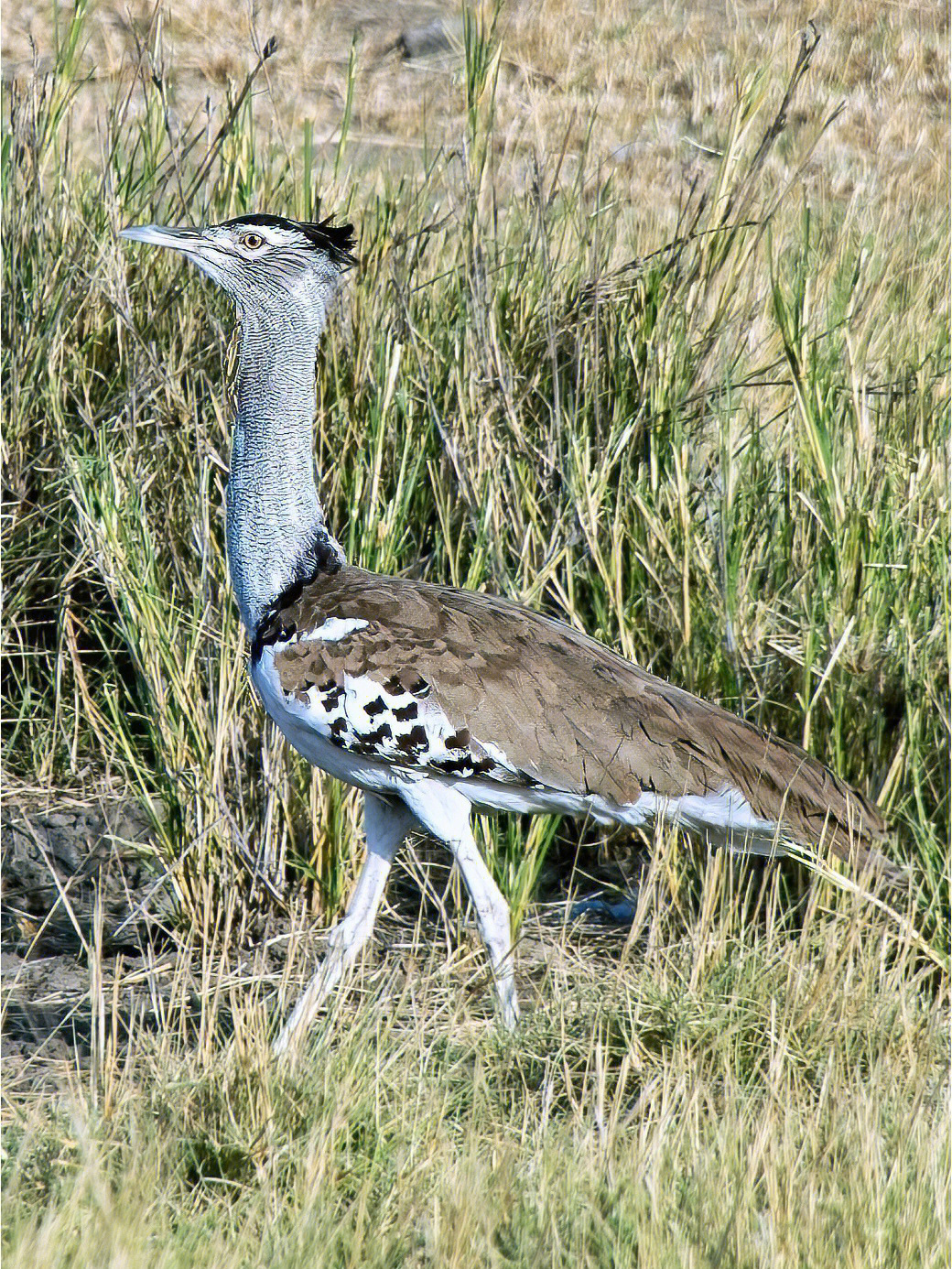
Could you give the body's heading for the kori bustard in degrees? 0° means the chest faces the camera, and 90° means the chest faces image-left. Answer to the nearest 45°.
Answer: approximately 90°

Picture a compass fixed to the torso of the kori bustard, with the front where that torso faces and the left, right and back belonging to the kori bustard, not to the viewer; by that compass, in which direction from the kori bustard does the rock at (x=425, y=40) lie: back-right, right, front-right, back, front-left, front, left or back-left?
right
